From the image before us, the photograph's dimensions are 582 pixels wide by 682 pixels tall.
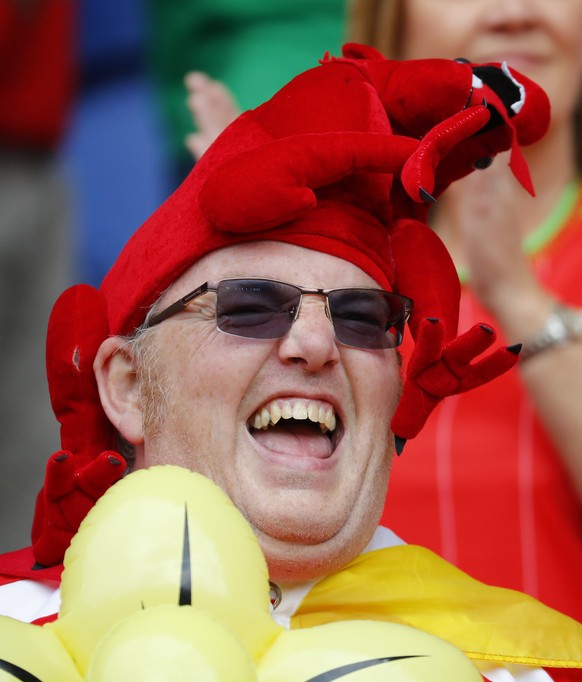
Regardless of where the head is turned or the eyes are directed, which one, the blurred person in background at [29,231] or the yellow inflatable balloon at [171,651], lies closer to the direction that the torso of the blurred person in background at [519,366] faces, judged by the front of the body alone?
the yellow inflatable balloon

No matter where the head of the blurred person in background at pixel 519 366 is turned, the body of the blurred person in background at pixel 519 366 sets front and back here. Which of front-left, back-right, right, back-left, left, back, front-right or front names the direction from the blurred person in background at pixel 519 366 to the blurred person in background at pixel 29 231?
back-right

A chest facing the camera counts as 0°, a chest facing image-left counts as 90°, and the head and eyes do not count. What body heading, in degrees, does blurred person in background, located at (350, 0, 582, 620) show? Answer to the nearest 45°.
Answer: approximately 0°
